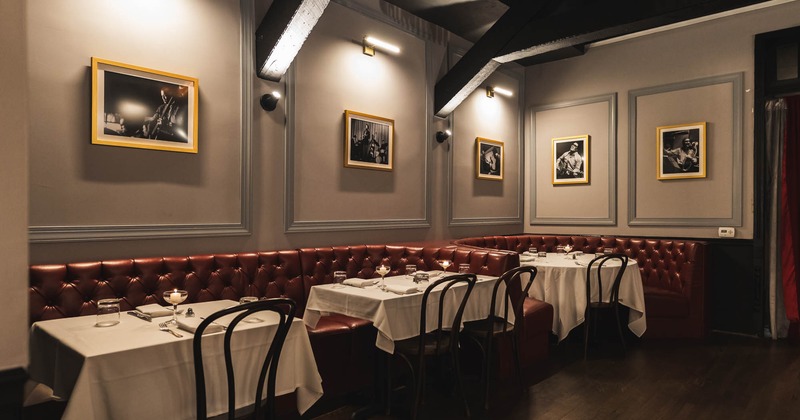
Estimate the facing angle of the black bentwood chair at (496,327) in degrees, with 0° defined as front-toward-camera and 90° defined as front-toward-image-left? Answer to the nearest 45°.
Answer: approximately 135°

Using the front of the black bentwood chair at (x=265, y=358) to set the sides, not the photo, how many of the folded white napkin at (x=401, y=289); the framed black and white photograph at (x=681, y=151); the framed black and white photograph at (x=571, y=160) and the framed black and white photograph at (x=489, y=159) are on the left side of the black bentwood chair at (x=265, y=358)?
0

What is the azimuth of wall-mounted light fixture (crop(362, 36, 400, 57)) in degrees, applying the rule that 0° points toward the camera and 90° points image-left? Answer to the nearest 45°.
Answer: approximately 315°

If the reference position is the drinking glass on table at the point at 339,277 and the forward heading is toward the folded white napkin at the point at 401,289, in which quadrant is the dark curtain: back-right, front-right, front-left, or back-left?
front-left

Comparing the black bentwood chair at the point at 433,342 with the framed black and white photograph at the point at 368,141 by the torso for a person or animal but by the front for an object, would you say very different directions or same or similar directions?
very different directions

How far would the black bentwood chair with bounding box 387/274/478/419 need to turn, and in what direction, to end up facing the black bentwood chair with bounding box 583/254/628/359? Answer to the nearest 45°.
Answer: approximately 90° to its right

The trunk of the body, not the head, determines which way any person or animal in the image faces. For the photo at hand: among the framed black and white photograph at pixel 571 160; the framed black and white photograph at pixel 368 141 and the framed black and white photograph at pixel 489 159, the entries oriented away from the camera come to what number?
0

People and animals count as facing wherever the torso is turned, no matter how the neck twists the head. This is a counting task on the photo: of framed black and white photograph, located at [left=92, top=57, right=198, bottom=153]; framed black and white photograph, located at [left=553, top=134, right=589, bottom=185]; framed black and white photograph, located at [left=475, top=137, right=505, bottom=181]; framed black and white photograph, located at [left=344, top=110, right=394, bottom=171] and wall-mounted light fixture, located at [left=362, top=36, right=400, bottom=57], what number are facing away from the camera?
0

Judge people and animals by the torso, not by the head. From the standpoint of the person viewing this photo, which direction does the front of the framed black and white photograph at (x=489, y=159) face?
facing the viewer and to the right of the viewer

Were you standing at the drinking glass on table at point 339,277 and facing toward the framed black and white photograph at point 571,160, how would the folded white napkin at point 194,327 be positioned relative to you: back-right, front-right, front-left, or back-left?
back-right

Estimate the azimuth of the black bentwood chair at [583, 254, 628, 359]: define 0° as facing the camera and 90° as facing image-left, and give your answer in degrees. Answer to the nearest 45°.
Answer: approximately 135°

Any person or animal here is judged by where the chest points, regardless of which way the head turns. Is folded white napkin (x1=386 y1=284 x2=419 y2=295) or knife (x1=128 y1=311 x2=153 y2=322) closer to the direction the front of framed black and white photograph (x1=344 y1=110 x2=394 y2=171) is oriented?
the folded white napkin

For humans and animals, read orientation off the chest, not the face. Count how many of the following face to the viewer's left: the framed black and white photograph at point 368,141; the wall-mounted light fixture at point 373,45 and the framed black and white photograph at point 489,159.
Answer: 0

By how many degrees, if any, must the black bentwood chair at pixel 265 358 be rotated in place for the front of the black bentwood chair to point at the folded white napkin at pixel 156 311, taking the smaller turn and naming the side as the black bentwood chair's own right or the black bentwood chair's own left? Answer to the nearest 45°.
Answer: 0° — it already faces it

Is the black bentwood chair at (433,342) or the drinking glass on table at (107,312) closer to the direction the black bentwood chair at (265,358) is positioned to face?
the drinking glass on table

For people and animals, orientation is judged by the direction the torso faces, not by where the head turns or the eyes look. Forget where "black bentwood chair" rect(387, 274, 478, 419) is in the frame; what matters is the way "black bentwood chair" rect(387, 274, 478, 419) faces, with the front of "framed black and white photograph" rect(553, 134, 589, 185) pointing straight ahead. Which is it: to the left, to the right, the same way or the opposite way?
to the right

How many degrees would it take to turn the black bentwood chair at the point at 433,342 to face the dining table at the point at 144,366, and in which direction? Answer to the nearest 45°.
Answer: approximately 90° to its left

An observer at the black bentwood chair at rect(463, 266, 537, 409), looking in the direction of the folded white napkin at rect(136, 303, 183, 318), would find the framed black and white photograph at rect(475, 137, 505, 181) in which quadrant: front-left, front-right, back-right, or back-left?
back-right

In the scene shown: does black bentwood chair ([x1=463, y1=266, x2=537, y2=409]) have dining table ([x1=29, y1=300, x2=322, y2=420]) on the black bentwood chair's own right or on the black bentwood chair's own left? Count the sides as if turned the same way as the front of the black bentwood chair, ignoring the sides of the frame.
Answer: on the black bentwood chair's own left

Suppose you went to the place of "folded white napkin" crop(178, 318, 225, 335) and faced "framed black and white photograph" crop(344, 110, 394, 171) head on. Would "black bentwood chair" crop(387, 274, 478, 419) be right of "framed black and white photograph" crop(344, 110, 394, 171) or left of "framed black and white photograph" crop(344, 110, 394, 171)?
right
